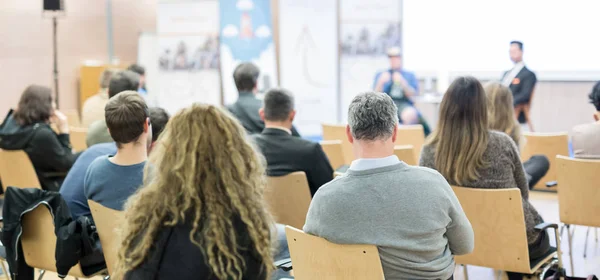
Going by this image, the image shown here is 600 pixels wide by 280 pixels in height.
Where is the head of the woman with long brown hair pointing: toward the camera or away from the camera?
away from the camera

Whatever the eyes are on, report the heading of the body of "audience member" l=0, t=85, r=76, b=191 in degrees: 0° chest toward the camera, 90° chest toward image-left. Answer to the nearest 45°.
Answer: approximately 225°

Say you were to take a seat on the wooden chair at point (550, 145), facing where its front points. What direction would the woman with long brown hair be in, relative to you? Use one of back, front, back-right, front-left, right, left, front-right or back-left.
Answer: back

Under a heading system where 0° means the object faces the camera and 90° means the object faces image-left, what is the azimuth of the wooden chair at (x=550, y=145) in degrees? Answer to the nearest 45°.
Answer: approximately 180°

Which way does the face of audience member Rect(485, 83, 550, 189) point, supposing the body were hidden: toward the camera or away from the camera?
away from the camera

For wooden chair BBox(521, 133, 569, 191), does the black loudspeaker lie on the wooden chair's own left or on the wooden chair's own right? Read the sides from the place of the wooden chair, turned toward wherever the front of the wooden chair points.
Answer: on the wooden chair's own left

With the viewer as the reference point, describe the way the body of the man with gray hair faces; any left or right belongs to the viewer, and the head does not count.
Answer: facing away from the viewer

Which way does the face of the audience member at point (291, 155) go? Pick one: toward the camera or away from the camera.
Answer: away from the camera

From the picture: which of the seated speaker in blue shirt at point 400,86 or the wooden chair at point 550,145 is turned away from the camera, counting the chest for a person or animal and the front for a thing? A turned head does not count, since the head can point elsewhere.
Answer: the wooden chair

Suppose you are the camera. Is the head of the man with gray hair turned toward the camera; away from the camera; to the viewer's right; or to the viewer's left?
away from the camera
